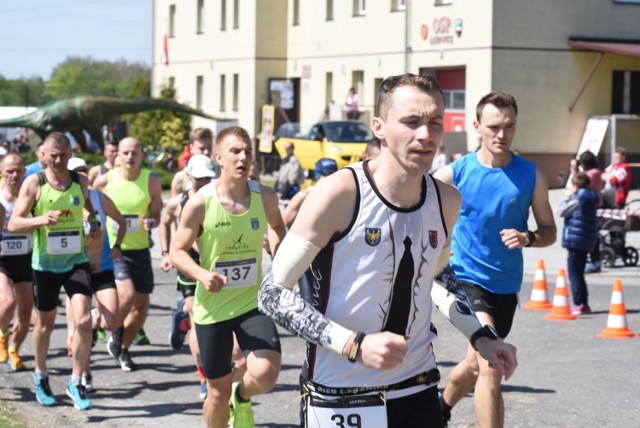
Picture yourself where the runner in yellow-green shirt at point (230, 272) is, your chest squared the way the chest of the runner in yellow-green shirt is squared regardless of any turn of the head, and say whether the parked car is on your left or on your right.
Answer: on your left

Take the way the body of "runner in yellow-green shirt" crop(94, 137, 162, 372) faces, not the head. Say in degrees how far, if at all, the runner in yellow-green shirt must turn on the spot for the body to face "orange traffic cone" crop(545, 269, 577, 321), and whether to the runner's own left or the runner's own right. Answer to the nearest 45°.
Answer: approximately 90° to the runner's own left

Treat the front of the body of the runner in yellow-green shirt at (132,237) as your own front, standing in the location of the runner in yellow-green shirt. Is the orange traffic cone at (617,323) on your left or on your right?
on your left

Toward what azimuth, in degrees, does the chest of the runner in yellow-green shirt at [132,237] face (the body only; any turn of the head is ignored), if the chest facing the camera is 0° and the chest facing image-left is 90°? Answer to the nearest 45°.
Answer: approximately 0°

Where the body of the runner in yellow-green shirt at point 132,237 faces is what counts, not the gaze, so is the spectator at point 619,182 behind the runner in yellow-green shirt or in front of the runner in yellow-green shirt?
behind

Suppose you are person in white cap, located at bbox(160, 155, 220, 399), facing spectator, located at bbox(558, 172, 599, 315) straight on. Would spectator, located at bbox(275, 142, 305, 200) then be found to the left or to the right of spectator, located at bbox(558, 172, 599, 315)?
left

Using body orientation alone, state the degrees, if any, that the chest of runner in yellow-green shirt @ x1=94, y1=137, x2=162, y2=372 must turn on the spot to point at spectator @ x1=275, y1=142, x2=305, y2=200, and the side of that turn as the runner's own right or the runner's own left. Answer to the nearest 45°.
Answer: approximately 180°

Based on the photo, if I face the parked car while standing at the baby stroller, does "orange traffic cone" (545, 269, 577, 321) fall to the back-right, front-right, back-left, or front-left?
back-left

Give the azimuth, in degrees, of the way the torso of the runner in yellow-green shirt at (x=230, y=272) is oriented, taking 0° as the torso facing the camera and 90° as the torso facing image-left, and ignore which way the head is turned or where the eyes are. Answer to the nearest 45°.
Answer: approximately 315°

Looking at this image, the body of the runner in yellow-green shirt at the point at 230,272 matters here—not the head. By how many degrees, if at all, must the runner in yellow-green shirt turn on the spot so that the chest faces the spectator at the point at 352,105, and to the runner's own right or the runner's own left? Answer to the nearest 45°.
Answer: approximately 135° to the runner's own left

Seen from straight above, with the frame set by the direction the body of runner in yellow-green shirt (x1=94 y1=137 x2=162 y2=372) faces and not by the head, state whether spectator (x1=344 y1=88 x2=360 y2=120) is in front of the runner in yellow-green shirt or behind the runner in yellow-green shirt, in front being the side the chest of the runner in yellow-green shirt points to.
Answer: behind

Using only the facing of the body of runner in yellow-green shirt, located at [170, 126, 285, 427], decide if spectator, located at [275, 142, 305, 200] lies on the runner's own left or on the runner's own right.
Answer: on the runner's own left
